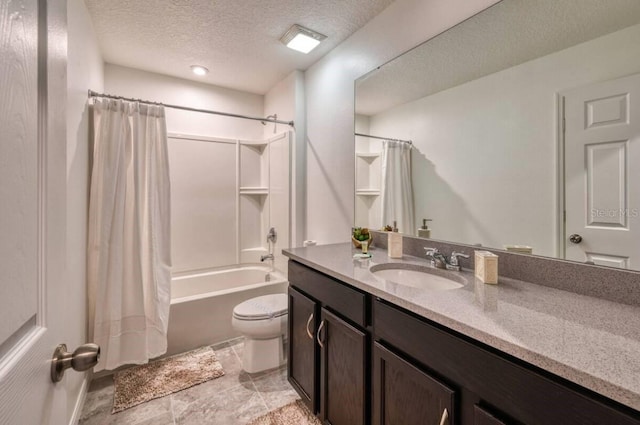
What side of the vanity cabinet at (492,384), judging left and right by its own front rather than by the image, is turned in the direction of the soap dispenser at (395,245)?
right

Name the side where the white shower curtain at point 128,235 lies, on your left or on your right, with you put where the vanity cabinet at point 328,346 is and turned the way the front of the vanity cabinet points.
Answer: on your right

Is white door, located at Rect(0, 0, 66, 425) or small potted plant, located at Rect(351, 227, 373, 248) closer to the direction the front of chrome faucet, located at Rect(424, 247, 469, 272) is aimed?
the white door

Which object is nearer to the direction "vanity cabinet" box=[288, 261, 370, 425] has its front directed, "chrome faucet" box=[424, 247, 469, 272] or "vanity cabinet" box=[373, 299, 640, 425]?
the vanity cabinet

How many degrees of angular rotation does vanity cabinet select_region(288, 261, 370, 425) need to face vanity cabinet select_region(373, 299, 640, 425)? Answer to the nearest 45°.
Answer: approximately 90° to its left

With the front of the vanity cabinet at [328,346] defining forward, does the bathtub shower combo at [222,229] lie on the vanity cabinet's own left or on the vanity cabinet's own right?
on the vanity cabinet's own right

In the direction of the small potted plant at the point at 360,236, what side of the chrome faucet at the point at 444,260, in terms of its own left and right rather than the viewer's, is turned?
right

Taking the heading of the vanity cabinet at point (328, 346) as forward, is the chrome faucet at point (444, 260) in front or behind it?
behind
